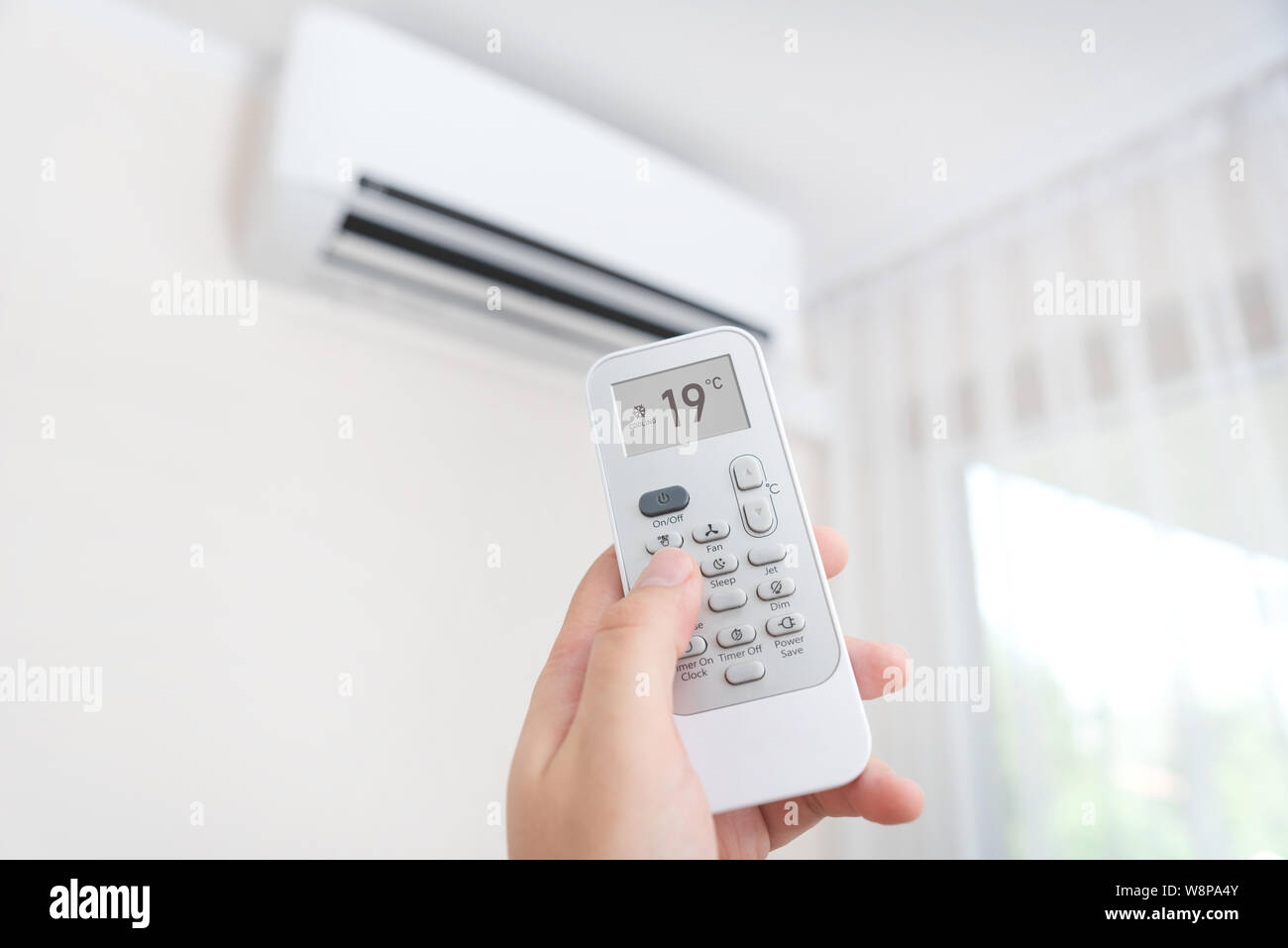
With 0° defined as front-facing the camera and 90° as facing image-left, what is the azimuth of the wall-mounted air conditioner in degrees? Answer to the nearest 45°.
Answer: approximately 315°

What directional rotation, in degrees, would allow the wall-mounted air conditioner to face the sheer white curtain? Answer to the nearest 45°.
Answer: approximately 45° to its left
